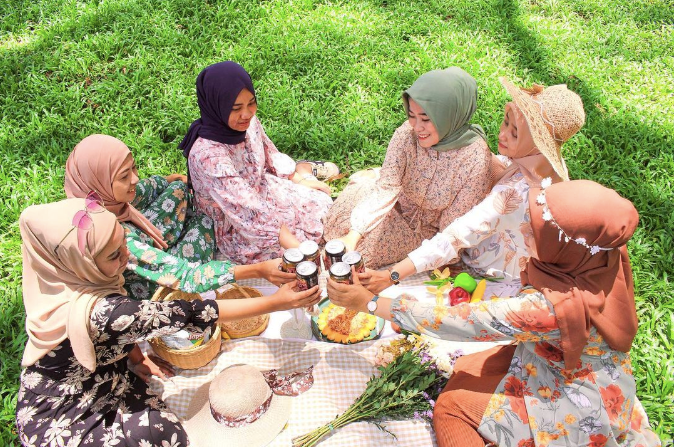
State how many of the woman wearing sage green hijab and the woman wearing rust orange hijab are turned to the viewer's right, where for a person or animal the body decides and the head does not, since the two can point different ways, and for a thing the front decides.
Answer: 0

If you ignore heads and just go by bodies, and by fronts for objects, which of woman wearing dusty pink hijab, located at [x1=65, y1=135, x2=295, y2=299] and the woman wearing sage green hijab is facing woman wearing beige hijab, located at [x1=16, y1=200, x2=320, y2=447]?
the woman wearing sage green hijab

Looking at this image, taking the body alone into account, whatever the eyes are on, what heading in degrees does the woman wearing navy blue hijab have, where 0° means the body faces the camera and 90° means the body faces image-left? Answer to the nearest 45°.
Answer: approximately 315°

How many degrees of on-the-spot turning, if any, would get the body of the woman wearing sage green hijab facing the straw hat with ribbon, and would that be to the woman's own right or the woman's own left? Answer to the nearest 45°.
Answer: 0° — they already face it

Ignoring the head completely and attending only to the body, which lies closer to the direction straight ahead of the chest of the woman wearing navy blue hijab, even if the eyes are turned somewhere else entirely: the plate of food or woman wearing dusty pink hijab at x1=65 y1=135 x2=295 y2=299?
the plate of food

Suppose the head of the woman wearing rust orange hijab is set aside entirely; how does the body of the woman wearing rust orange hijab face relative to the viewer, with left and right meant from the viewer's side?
facing away from the viewer and to the left of the viewer

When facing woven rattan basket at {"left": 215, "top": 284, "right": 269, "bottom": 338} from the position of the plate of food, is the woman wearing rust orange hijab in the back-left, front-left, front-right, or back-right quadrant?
back-left

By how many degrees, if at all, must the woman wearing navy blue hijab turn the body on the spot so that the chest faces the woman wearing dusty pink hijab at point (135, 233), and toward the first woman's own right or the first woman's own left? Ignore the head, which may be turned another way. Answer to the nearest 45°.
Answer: approximately 90° to the first woman's own right

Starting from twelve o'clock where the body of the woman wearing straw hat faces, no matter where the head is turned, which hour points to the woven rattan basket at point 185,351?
The woven rattan basket is roughly at 11 o'clock from the woman wearing straw hat.

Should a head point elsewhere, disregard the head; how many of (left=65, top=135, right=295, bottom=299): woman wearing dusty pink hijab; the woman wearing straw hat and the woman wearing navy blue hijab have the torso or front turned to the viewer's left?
1

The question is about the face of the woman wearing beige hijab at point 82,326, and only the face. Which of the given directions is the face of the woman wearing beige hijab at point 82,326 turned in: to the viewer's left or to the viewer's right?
to the viewer's right

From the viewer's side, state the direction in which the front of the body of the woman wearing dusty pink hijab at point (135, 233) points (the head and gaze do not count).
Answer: to the viewer's right

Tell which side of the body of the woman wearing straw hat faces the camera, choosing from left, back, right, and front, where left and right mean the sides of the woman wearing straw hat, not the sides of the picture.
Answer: left

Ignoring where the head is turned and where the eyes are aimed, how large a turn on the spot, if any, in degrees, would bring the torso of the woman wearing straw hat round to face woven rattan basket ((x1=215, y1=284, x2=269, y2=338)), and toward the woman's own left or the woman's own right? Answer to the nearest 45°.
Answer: approximately 45° to the woman's own left
